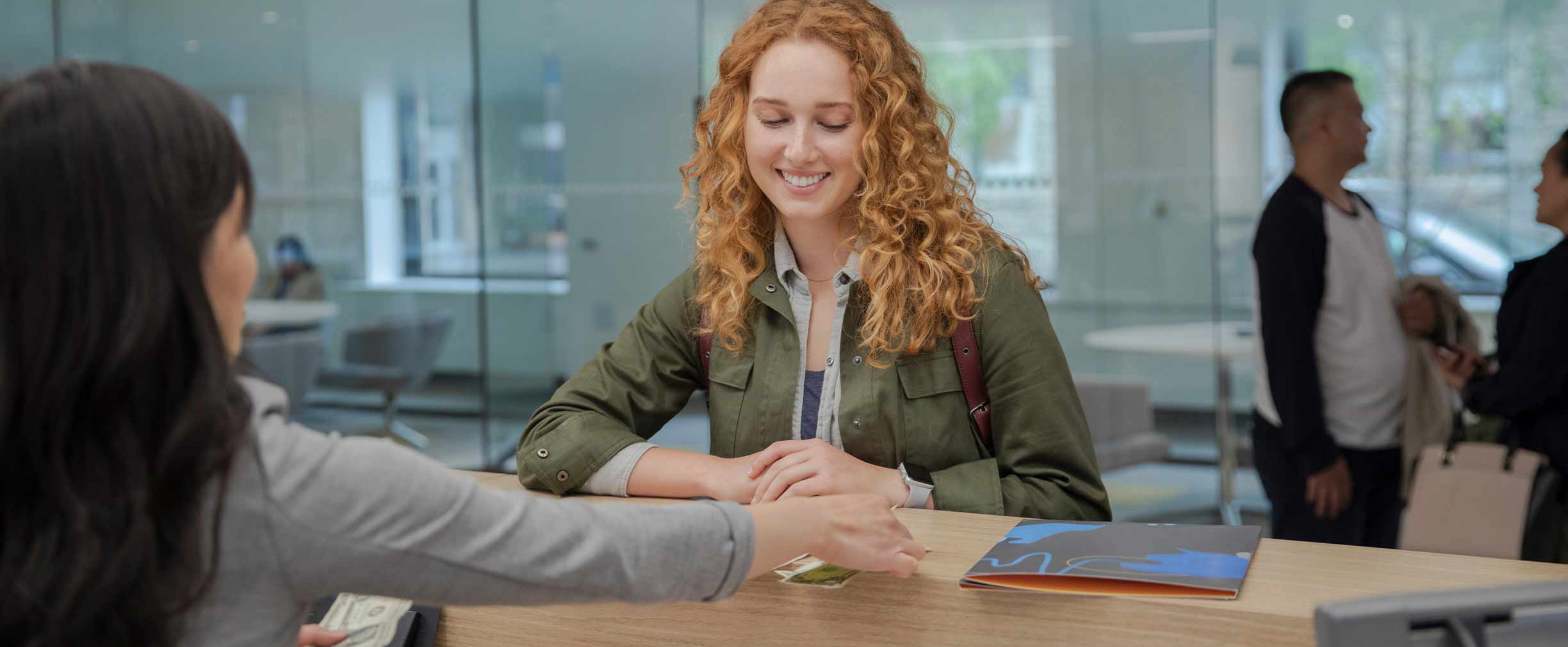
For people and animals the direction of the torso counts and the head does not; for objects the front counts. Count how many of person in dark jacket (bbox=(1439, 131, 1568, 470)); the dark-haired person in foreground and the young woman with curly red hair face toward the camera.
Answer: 1

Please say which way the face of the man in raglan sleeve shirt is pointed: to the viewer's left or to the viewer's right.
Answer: to the viewer's right

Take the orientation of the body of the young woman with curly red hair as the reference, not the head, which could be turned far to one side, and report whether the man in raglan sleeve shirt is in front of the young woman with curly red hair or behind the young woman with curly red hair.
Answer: behind

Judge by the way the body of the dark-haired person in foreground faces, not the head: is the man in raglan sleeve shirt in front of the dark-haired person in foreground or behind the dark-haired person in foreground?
in front

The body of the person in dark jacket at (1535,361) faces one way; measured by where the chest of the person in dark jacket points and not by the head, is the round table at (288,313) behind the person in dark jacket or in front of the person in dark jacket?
in front

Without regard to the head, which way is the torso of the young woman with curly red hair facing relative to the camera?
toward the camera

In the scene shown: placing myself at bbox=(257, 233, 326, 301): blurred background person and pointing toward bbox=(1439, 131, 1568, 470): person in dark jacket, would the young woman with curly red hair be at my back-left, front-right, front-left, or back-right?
front-right

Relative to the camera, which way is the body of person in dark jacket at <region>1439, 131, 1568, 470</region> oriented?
to the viewer's left

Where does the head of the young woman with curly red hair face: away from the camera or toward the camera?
toward the camera

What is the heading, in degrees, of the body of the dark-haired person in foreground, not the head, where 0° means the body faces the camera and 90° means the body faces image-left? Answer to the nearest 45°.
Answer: approximately 225°

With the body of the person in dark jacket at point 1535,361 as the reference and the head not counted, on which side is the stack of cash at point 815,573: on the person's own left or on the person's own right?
on the person's own left
